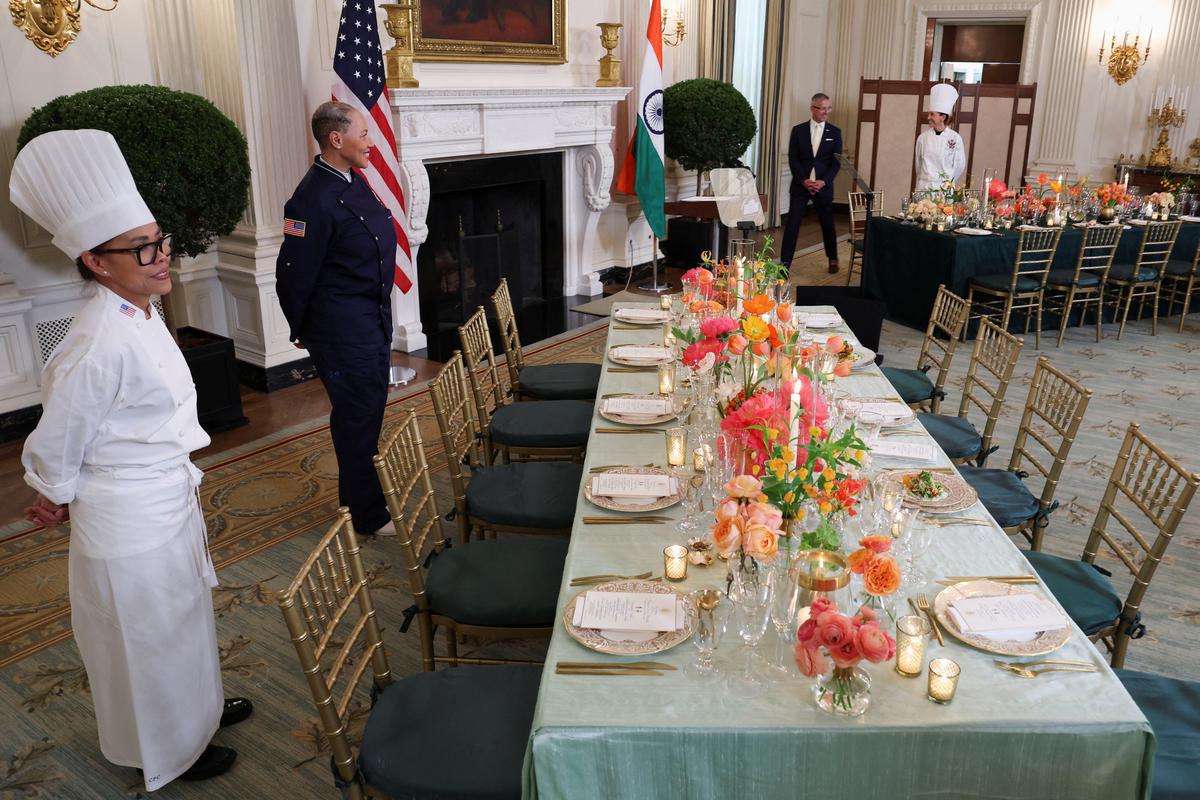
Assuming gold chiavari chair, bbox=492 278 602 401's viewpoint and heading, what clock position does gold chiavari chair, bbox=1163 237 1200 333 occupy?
gold chiavari chair, bbox=1163 237 1200 333 is roughly at 11 o'clock from gold chiavari chair, bbox=492 278 602 401.

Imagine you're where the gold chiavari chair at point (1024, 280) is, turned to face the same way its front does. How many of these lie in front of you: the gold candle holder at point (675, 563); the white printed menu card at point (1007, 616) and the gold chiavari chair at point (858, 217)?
1

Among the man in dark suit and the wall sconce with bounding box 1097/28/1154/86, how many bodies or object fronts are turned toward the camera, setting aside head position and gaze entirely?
2

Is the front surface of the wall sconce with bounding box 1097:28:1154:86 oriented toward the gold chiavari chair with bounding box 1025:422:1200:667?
yes

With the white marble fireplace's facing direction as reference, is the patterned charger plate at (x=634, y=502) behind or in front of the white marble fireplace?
in front

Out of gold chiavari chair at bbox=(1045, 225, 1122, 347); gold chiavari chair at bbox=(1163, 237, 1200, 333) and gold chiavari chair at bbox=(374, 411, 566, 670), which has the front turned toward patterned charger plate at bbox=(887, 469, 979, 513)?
gold chiavari chair at bbox=(374, 411, 566, 670)

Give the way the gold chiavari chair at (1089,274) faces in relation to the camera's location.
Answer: facing away from the viewer and to the left of the viewer

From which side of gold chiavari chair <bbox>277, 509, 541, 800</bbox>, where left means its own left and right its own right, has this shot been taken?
right

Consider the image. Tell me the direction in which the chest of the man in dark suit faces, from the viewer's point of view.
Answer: toward the camera

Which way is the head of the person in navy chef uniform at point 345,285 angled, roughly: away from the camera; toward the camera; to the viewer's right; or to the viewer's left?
to the viewer's right

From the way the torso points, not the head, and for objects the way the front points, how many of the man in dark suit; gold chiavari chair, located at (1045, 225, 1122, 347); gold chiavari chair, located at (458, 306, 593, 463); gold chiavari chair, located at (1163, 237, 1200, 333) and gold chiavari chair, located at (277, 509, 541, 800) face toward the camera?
1

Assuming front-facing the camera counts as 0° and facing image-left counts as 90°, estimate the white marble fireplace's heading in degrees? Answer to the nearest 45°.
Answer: approximately 315°

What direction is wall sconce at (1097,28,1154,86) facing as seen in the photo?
toward the camera

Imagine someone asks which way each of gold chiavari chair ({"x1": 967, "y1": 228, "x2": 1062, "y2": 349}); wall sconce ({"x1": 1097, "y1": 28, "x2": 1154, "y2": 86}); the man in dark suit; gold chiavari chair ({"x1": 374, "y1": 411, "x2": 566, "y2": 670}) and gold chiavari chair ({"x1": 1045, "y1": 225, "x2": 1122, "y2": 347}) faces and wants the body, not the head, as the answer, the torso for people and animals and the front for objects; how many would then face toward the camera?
2

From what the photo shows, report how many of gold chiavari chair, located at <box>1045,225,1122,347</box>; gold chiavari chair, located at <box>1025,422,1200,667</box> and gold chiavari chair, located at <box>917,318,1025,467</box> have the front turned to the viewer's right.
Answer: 0

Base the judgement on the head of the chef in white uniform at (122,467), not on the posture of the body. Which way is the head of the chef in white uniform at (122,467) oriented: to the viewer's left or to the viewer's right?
to the viewer's right

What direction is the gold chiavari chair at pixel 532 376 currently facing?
to the viewer's right

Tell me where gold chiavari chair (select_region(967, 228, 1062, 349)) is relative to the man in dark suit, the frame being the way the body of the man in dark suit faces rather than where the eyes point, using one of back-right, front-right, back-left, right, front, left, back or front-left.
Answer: front-left

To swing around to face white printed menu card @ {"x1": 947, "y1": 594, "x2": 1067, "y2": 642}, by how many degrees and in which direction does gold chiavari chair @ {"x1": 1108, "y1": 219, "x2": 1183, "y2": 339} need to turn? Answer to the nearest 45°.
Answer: approximately 135° to its left

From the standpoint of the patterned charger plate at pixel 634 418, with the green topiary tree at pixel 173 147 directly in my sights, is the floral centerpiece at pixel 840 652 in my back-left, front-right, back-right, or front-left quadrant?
back-left
